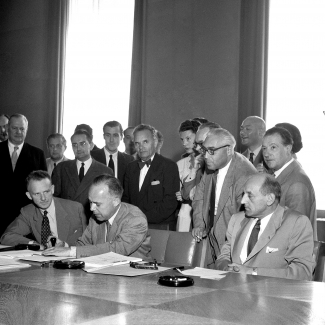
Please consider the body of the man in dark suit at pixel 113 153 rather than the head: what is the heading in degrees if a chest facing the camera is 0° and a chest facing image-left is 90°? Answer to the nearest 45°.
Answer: approximately 0°

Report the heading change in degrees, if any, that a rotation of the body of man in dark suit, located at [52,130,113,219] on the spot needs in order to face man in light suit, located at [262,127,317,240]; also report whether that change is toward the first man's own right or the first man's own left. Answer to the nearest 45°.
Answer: approximately 45° to the first man's own left

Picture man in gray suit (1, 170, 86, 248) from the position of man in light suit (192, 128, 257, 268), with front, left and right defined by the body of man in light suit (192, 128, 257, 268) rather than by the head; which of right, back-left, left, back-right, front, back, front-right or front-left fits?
front-right

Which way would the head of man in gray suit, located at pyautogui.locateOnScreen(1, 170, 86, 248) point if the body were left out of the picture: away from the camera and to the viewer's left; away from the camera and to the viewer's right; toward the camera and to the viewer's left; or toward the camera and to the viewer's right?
toward the camera and to the viewer's right

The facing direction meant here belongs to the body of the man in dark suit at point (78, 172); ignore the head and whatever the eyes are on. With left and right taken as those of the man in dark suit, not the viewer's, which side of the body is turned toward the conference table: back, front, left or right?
front

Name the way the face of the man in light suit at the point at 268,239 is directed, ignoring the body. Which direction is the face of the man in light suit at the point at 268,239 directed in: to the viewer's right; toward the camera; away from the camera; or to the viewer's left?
to the viewer's left

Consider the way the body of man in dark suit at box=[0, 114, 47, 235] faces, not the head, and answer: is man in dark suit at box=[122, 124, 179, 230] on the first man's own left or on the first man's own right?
on the first man's own left

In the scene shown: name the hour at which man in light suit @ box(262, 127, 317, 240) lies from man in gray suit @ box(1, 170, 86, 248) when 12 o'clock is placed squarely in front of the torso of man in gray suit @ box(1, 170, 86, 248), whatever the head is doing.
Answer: man in light suit @ box(262, 127, 317, 240) is roughly at 10 o'clock from man in gray suit @ box(1, 170, 86, 248).

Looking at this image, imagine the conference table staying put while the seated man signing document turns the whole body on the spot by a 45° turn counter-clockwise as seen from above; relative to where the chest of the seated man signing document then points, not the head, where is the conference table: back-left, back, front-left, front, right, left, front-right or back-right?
front
